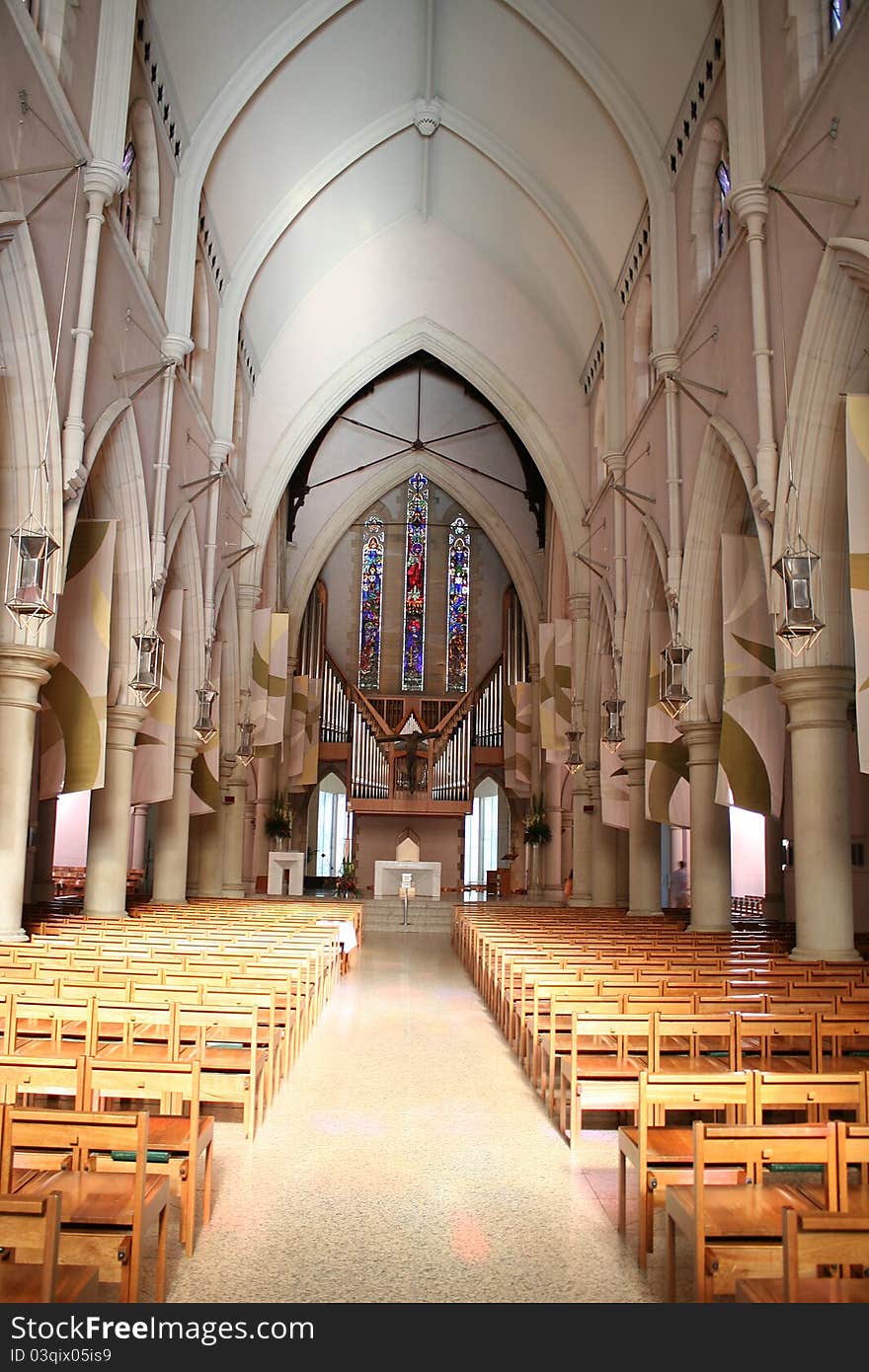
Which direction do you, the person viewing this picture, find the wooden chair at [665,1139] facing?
facing away from the viewer

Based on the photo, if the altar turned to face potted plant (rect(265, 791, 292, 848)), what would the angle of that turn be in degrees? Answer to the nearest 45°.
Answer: approximately 135° to its right

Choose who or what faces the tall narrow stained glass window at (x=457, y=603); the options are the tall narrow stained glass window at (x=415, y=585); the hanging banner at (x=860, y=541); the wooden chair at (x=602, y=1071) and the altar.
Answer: the wooden chair

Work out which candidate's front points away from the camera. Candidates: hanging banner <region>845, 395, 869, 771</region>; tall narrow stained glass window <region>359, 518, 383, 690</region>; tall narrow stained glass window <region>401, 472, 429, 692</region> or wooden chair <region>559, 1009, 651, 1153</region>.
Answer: the wooden chair

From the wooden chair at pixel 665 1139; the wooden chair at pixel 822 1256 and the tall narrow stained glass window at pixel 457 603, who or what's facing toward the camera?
the tall narrow stained glass window

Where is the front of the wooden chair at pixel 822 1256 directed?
away from the camera

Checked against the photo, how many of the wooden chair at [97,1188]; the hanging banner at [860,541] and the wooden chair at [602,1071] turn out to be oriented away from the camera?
2

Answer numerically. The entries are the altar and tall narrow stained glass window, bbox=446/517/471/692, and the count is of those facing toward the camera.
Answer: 2

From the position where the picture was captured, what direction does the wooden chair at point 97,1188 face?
facing away from the viewer

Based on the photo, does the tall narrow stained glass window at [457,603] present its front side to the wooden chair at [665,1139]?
yes

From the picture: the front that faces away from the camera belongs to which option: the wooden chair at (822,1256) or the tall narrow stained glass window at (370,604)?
the wooden chair

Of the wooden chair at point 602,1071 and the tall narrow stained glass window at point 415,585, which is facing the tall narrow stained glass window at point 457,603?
the wooden chair

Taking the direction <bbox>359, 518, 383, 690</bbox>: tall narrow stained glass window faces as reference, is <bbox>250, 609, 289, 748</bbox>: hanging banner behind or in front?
in front

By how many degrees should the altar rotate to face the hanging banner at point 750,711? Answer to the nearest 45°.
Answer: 0° — it already faces it

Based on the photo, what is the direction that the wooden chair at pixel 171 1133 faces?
away from the camera

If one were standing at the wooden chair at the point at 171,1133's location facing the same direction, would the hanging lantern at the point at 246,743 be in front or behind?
in front
